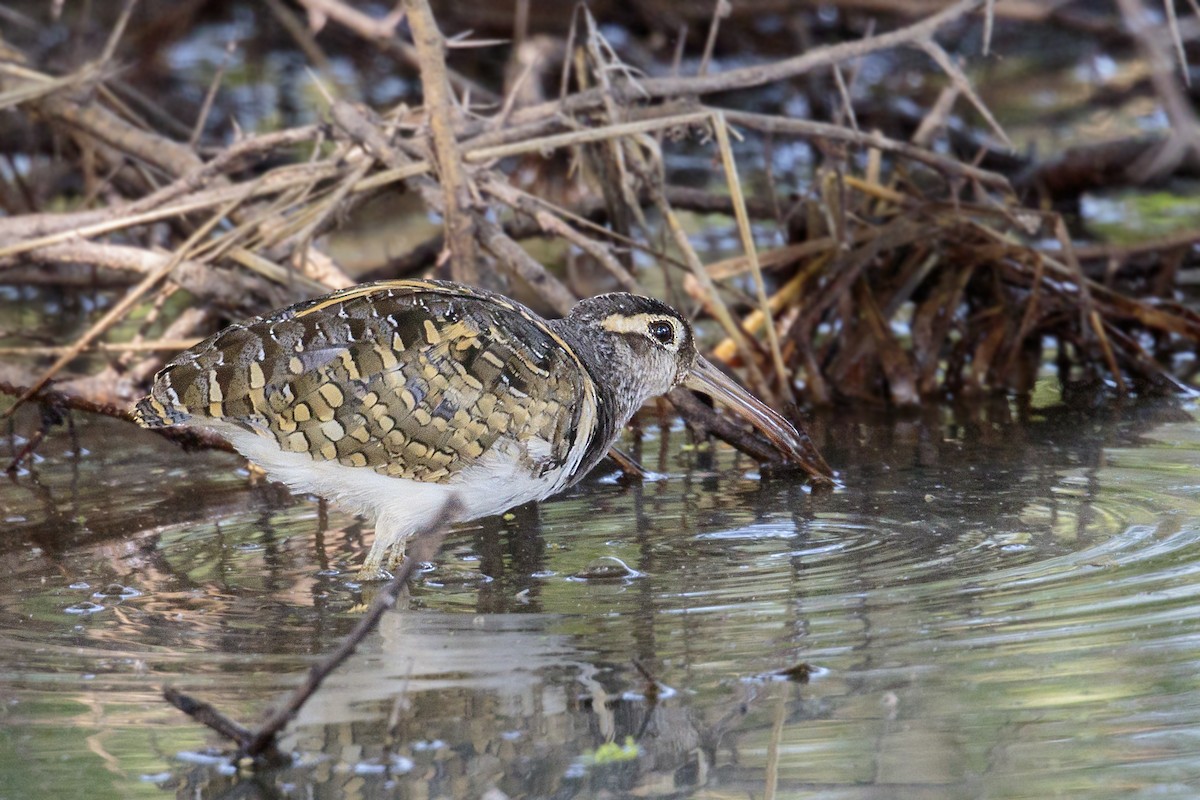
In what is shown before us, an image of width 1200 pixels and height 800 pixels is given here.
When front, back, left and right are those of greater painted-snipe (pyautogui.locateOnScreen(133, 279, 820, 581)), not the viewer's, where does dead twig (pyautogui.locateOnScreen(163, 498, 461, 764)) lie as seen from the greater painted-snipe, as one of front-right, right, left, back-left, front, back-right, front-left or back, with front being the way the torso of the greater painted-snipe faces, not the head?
right

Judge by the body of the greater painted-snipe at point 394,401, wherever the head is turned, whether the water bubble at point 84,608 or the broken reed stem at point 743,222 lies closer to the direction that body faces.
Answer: the broken reed stem

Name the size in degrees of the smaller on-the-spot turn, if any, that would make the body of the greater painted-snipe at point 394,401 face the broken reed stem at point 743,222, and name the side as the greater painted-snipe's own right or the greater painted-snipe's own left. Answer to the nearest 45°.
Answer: approximately 45° to the greater painted-snipe's own left

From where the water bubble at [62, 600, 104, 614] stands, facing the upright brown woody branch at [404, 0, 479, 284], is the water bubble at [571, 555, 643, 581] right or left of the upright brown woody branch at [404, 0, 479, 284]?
right

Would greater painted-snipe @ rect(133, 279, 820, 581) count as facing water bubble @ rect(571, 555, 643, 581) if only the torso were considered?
yes

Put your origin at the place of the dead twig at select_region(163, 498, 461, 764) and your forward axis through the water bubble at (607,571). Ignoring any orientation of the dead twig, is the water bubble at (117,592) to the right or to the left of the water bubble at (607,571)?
left

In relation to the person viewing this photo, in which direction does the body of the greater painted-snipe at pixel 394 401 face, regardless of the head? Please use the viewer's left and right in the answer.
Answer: facing to the right of the viewer

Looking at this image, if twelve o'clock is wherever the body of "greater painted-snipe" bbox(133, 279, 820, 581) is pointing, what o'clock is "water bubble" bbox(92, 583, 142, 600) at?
The water bubble is roughly at 6 o'clock from the greater painted-snipe.

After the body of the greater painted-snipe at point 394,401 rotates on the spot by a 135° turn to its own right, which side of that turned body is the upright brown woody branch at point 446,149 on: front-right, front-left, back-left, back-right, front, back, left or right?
back-right

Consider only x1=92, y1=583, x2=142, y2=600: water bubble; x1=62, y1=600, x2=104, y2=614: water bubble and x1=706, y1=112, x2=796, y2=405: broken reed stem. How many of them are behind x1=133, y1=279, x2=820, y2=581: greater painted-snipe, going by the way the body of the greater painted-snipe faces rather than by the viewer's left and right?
2
